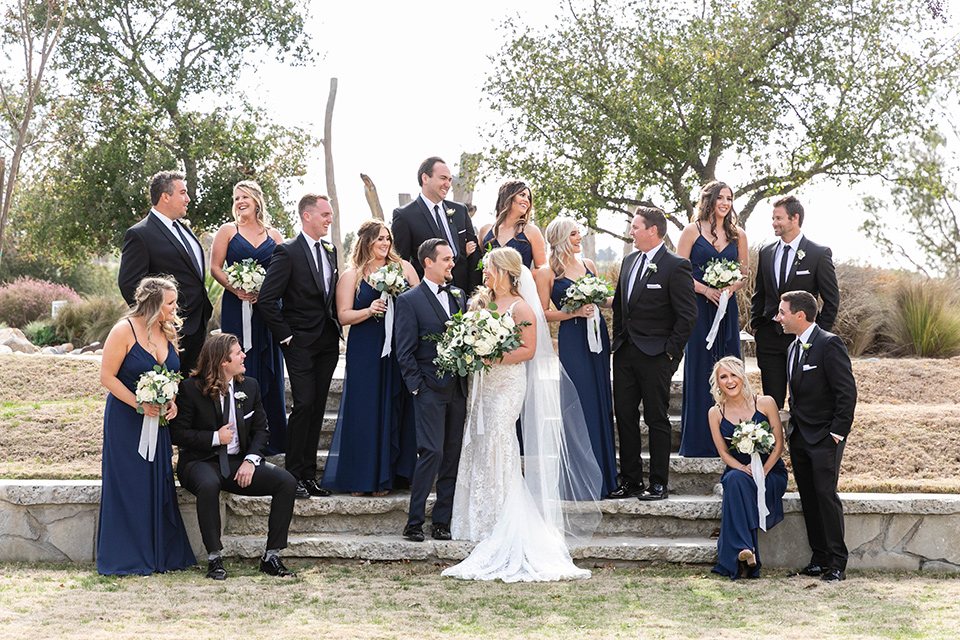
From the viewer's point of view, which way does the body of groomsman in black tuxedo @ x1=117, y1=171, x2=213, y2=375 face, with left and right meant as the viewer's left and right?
facing the viewer and to the right of the viewer

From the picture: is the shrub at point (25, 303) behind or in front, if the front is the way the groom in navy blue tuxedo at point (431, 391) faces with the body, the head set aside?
behind

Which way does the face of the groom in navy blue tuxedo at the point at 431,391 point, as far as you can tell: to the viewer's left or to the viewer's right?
to the viewer's right

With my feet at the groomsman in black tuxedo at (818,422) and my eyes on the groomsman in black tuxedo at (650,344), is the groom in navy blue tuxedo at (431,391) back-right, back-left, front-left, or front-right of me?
front-left

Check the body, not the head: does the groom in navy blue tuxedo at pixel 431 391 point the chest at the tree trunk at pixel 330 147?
no

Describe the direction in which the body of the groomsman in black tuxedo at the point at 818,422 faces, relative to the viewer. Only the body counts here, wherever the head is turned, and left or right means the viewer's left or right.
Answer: facing the viewer and to the left of the viewer

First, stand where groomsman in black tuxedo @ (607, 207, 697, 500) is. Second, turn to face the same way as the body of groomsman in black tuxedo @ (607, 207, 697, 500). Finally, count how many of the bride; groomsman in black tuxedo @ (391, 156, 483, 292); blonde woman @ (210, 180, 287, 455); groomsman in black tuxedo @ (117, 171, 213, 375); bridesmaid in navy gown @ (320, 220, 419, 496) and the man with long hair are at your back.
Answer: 0

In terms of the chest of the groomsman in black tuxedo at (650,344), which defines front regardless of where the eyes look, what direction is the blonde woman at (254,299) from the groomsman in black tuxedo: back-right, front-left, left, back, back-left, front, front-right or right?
front-right

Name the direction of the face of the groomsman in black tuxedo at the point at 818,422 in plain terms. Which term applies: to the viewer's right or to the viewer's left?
to the viewer's left

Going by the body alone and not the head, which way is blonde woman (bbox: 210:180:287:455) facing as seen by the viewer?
toward the camera

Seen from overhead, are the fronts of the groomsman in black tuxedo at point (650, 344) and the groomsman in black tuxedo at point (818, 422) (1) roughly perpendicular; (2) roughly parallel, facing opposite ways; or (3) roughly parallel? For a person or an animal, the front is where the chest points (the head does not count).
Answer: roughly parallel

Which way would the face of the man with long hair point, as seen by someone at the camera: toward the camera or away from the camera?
toward the camera

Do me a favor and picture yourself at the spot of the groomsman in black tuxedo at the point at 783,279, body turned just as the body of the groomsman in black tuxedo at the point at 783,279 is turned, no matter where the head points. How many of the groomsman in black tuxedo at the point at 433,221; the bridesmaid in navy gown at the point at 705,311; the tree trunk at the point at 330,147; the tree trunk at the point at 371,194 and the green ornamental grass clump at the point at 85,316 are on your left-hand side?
0

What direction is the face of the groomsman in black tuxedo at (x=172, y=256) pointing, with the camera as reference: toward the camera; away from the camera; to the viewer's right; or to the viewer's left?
to the viewer's right

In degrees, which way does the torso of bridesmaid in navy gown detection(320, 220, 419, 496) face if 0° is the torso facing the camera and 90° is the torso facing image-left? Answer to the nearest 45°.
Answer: approximately 315°
